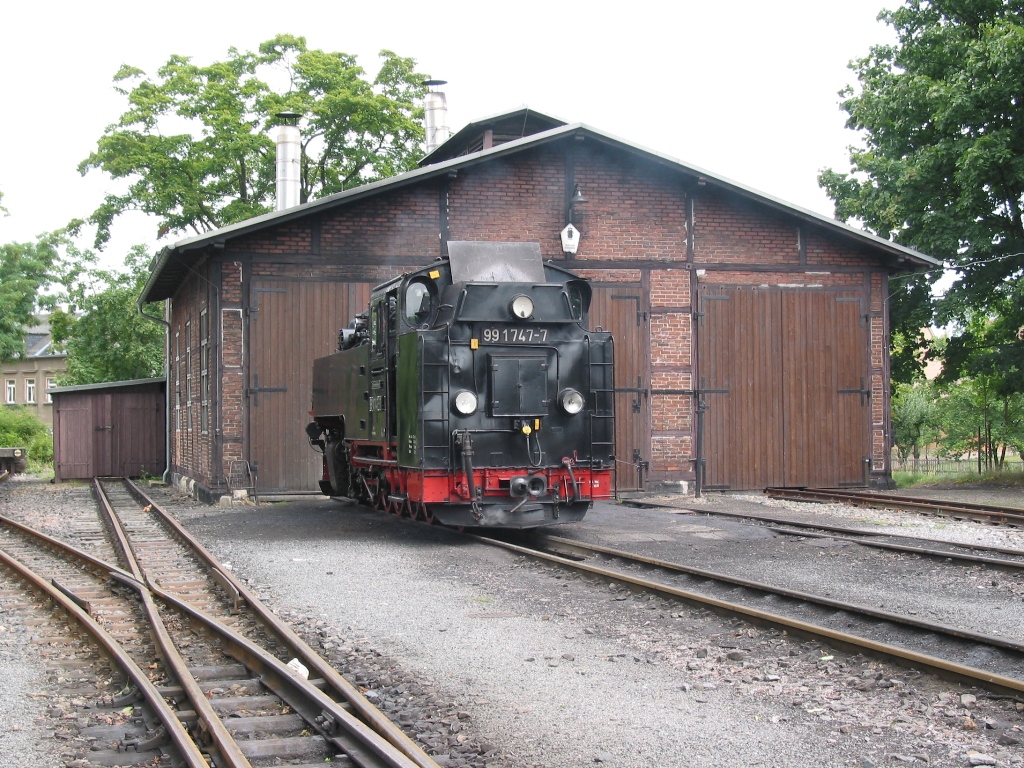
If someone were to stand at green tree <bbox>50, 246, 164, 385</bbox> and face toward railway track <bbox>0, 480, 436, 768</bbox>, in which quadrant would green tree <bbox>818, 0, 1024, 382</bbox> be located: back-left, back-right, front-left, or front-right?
front-left

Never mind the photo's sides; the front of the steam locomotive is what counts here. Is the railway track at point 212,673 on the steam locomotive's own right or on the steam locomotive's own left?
on the steam locomotive's own left

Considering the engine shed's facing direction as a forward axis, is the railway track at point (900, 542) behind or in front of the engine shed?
in front

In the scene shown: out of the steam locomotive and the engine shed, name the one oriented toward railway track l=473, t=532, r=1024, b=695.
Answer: the engine shed

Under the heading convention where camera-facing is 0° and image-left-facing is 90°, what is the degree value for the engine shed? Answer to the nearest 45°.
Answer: approximately 0°

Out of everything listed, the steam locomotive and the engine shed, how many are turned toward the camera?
1

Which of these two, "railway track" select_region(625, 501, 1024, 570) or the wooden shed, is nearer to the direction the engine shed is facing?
the railway track

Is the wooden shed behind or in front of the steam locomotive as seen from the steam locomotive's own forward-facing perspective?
in front

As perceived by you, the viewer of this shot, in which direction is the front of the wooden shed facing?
facing the viewer

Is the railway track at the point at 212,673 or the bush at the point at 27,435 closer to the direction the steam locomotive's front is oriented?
the bush

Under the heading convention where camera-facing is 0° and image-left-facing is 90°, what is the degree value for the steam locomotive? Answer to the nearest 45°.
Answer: approximately 135°

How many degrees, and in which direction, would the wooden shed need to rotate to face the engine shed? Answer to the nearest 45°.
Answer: approximately 45° to its left
